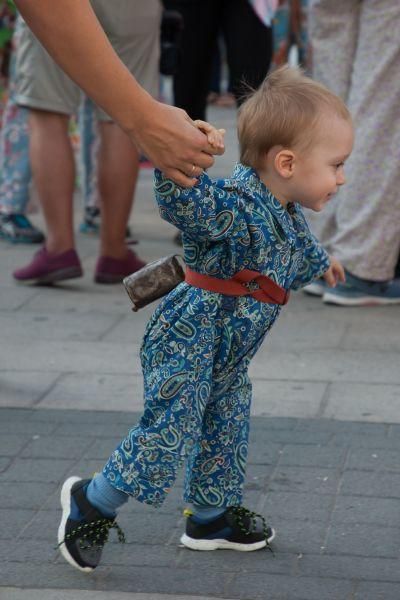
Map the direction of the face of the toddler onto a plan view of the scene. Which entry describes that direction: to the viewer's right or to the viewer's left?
to the viewer's right

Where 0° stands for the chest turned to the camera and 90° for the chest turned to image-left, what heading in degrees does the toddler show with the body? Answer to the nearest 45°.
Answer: approximately 270°
